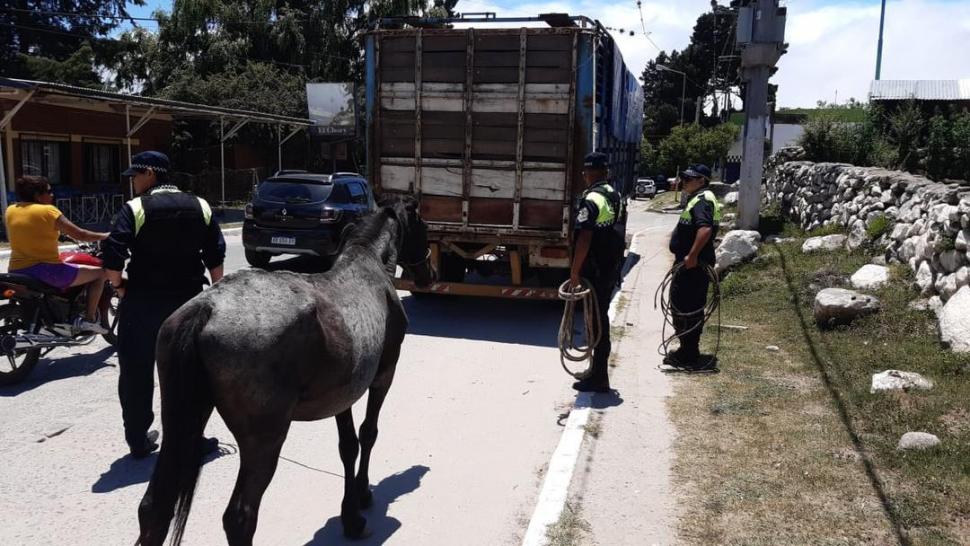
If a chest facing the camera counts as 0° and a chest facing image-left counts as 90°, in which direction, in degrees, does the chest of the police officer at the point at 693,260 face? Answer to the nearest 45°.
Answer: approximately 90°

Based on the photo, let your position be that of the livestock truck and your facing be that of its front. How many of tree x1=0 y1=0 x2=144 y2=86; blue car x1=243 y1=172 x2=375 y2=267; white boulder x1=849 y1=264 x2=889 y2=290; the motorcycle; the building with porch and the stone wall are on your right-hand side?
2

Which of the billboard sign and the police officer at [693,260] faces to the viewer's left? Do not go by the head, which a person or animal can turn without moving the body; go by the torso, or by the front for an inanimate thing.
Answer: the police officer

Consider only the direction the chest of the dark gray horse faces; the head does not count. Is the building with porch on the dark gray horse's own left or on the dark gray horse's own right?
on the dark gray horse's own left

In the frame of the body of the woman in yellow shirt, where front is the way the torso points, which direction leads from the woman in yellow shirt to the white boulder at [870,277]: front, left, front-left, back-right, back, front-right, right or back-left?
front-right

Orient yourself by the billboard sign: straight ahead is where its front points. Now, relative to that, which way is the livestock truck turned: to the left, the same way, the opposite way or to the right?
the opposite way

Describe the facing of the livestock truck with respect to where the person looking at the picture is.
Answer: facing away from the viewer

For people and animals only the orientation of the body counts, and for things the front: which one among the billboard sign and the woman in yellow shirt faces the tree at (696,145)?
the woman in yellow shirt

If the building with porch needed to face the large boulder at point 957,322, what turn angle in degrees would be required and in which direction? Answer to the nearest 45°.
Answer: approximately 45° to its right

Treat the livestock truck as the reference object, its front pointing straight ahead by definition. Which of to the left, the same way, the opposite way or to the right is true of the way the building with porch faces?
to the right
